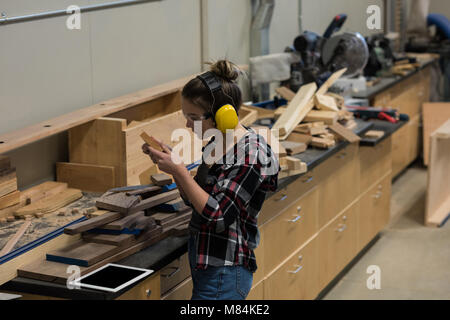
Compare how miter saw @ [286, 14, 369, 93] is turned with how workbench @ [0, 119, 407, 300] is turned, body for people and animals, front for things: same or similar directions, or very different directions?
same or similar directions

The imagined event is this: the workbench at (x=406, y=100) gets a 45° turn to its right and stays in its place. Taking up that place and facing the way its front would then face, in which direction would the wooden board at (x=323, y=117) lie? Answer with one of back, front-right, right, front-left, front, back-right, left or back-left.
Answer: front

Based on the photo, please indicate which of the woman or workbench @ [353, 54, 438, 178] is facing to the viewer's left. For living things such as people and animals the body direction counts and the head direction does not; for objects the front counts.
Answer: the woman

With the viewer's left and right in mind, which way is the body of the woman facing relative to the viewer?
facing to the left of the viewer
